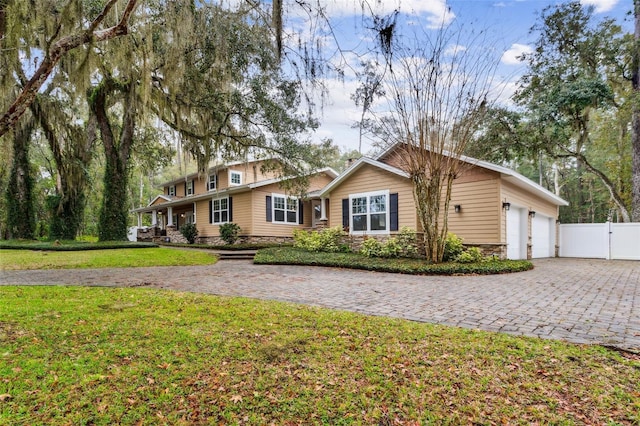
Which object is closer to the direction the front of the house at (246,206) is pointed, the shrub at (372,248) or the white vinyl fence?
the shrub

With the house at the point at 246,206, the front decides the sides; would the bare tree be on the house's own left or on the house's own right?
on the house's own left

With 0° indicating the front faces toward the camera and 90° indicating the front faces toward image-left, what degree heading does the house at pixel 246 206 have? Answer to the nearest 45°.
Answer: approximately 45°

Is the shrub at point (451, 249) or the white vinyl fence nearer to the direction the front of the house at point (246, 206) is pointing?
the shrub

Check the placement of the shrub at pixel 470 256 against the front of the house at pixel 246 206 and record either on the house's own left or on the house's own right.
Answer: on the house's own left

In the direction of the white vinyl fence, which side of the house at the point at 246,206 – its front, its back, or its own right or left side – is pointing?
left

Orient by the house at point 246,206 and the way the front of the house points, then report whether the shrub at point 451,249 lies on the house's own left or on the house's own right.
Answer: on the house's own left

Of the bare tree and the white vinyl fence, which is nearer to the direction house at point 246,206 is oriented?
the bare tree
